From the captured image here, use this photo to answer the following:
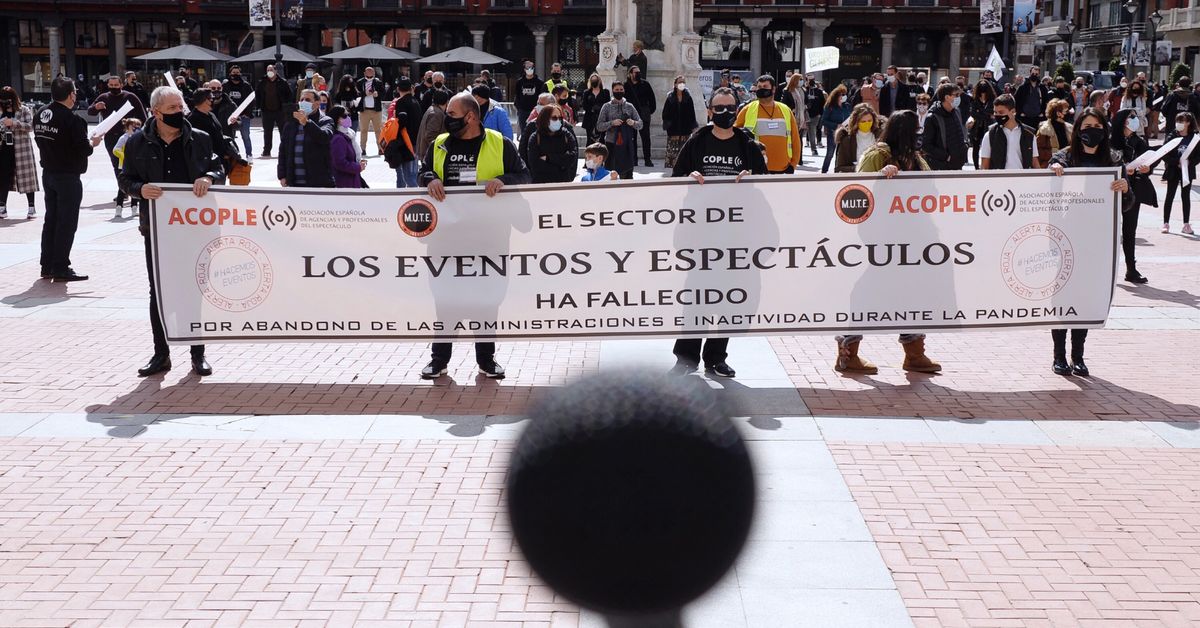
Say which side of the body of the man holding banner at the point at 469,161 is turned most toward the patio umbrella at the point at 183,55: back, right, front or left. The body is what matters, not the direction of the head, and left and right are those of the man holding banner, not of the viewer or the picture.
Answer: back

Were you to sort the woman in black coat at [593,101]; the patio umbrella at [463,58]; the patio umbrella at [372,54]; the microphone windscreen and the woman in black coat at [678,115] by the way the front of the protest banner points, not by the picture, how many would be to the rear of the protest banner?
4

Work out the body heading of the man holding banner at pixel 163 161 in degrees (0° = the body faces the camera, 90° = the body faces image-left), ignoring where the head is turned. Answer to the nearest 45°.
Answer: approximately 0°

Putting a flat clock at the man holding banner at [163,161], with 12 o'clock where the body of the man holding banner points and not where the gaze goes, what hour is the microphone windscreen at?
The microphone windscreen is roughly at 12 o'clock from the man holding banner.

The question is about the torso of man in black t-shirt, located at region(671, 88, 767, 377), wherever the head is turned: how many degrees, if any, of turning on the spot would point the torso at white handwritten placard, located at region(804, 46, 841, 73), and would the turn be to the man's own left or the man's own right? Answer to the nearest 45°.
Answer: approximately 180°

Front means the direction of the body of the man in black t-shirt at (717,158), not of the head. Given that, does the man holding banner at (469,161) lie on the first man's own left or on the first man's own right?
on the first man's own right

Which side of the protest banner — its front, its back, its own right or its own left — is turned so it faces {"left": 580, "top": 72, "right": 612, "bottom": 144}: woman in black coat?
back

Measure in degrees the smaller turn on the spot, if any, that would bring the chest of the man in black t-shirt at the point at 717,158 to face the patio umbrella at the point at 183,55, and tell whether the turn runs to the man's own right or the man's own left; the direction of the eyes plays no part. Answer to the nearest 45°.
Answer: approximately 135° to the man's own right

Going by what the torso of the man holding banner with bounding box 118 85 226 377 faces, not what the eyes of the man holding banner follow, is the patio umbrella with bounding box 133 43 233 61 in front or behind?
behind

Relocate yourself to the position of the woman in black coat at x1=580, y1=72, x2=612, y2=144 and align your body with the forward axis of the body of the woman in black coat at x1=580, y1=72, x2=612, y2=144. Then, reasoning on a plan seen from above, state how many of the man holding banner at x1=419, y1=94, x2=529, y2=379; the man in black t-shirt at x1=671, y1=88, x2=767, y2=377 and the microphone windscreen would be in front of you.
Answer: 3
